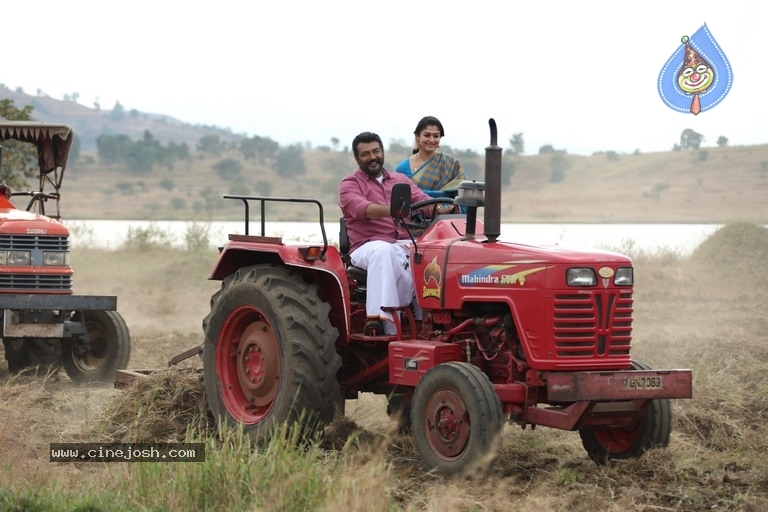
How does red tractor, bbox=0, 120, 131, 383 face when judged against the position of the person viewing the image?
facing the viewer

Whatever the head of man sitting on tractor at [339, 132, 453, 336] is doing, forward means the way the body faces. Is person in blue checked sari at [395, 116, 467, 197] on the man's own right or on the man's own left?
on the man's own left

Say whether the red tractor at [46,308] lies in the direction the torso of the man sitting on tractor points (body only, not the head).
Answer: no

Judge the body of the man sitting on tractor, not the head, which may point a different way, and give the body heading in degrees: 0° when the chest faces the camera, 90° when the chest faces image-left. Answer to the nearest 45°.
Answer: approximately 315°

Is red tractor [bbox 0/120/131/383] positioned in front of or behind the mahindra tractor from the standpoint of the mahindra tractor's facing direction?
behind

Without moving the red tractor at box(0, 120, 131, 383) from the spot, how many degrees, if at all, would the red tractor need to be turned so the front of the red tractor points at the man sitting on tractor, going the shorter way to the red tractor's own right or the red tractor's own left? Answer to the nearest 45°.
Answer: approximately 45° to the red tractor's own left

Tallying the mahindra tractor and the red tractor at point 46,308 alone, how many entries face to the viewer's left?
0

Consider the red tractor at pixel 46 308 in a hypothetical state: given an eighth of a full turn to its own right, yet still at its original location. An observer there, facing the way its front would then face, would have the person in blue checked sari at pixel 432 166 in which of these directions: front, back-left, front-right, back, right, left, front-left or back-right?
left

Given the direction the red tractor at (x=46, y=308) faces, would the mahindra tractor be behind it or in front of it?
in front
